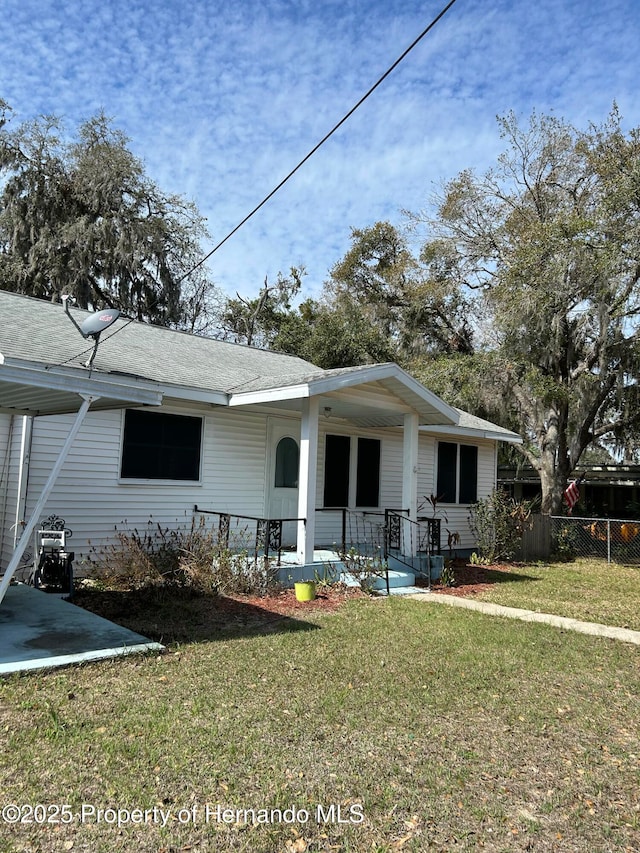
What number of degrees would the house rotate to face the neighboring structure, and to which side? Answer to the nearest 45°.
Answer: approximately 90° to its left

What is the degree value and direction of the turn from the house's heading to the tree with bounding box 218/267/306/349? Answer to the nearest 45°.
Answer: approximately 135° to its left

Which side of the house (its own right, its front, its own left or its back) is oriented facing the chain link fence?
left

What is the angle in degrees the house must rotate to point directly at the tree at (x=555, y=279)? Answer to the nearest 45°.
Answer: approximately 90° to its left

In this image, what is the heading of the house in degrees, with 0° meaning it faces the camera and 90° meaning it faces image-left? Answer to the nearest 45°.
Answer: approximately 315°

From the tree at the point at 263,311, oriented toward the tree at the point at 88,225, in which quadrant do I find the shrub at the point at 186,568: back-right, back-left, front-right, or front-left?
front-left

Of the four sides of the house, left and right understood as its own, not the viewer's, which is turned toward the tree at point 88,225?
back

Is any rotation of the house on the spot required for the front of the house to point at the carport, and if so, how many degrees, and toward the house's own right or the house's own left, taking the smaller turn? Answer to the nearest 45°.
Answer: approximately 45° to the house's own right
